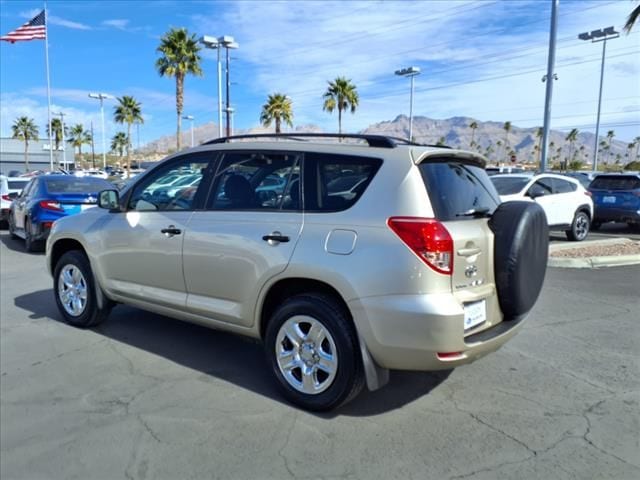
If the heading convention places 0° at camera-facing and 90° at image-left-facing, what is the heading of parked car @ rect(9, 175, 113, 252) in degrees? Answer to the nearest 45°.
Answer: approximately 135°

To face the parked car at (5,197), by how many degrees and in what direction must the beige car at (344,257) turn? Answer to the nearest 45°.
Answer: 0° — it already faces it

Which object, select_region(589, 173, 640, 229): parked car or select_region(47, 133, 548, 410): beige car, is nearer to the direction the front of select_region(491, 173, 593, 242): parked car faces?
the beige car

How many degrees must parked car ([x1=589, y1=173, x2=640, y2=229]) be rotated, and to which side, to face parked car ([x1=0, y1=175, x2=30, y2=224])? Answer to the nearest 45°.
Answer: approximately 135° to its left

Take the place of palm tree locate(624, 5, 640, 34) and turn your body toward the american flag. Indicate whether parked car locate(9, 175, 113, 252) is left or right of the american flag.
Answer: left

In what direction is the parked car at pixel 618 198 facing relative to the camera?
away from the camera

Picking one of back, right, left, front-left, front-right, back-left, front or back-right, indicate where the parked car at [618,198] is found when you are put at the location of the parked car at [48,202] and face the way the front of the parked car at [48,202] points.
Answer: back-right

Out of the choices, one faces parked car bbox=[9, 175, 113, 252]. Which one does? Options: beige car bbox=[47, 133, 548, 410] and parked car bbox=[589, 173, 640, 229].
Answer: the beige car
